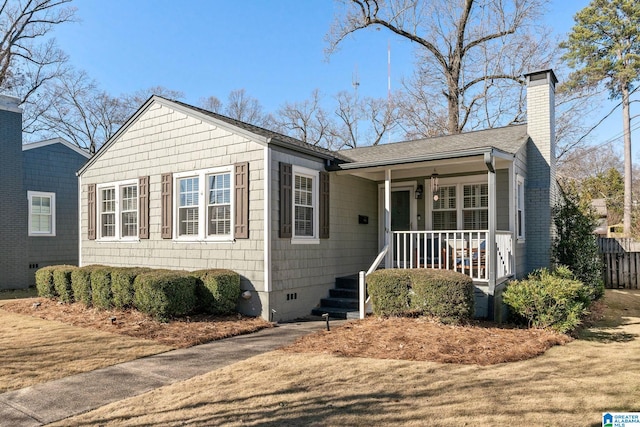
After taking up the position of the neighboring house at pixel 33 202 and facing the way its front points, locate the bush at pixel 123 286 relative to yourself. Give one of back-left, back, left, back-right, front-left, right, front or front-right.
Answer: front-left

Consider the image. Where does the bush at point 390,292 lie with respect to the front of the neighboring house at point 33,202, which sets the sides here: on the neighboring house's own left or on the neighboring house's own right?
on the neighboring house's own left

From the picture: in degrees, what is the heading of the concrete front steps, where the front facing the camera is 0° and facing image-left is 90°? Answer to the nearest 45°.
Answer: approximately 45°

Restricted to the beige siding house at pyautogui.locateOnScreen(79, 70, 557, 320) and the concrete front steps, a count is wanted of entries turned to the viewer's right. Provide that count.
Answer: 0

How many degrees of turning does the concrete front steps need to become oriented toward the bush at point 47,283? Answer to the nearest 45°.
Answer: approximately 45° to its right

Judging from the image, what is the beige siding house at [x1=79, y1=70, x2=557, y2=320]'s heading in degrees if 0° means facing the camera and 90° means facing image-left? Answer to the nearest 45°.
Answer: approximately 45°

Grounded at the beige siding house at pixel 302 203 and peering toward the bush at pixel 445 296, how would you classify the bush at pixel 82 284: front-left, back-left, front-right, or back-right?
back-right

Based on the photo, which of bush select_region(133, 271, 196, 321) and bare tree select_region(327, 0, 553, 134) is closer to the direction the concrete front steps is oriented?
the bush

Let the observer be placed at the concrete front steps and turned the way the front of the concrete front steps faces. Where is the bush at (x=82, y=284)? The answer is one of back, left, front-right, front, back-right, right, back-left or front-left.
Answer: front-right

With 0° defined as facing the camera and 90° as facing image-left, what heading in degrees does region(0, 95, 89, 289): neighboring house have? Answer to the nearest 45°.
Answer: approximately 45°
